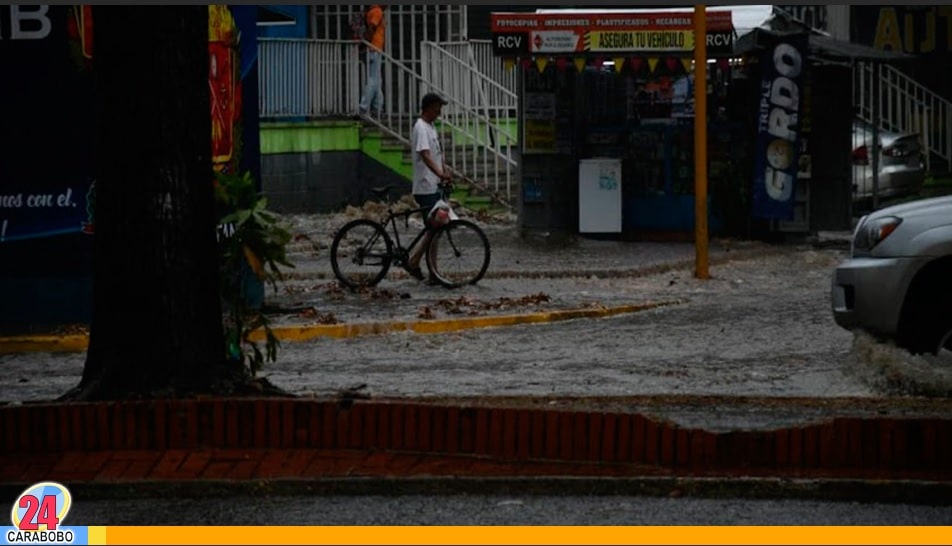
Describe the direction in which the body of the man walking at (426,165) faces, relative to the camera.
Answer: to the viewer's right

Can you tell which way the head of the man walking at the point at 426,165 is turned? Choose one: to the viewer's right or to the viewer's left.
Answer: to the viewer's right

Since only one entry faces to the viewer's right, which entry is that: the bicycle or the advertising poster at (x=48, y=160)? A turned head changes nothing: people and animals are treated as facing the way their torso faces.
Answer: the bicycle

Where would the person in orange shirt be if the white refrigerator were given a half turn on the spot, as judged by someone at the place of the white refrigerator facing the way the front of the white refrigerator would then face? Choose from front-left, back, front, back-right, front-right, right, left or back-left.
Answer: front-left

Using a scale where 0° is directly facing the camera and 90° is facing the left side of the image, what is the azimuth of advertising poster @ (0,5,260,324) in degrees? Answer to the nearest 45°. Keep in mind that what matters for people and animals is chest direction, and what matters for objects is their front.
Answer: approximately 0°

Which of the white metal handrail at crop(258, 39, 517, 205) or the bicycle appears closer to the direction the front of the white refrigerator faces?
the bicycle

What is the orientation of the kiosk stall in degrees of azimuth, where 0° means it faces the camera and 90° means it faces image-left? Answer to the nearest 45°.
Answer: approximately 0°

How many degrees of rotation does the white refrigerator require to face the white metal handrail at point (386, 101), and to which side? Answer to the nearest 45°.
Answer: approximately 135° to its right

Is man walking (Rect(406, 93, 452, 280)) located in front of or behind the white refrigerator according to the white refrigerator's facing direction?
in front

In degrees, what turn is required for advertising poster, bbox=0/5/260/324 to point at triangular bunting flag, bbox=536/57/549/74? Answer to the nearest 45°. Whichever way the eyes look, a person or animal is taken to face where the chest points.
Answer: approximately 135° to its left
